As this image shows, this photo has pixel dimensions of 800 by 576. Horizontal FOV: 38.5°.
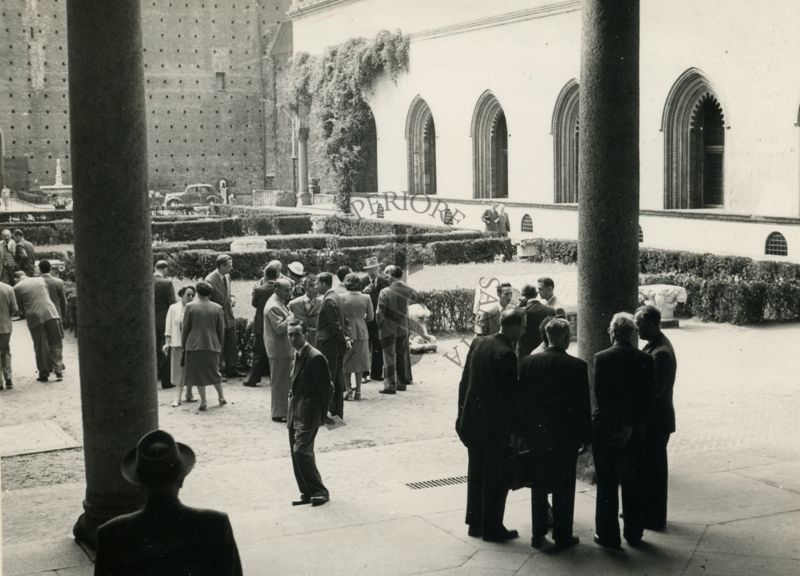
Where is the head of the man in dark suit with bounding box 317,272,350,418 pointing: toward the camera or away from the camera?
away from the camera

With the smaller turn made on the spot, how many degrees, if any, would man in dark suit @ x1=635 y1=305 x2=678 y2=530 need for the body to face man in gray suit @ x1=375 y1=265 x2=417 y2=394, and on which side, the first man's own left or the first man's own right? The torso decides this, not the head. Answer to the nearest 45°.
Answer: approximately 45° to the first man's own right

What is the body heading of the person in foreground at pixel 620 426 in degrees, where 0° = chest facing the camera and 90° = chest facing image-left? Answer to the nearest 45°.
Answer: approximately 180°

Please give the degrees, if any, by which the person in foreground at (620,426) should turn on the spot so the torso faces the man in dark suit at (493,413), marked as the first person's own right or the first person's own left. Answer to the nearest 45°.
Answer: approximately 90° to the first person's own left

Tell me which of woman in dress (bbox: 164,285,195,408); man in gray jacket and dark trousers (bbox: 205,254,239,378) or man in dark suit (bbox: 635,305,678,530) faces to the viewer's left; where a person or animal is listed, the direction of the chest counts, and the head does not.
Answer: the man in dark suit

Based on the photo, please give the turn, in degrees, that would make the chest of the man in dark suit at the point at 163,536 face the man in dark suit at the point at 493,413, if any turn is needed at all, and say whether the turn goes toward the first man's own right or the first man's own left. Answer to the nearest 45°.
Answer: approximately 45° to the first man's own right

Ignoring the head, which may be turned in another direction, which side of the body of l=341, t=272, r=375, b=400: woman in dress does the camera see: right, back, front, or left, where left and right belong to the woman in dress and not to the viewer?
back

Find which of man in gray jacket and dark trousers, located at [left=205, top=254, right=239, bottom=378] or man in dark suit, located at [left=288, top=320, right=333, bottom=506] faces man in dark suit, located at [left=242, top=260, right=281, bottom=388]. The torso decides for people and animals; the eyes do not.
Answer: the man in gray jacket and dark trousers

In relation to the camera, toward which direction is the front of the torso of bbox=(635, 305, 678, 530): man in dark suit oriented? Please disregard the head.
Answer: to the viewer's left

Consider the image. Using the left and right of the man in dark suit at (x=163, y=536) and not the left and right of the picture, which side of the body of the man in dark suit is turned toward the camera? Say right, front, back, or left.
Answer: back
